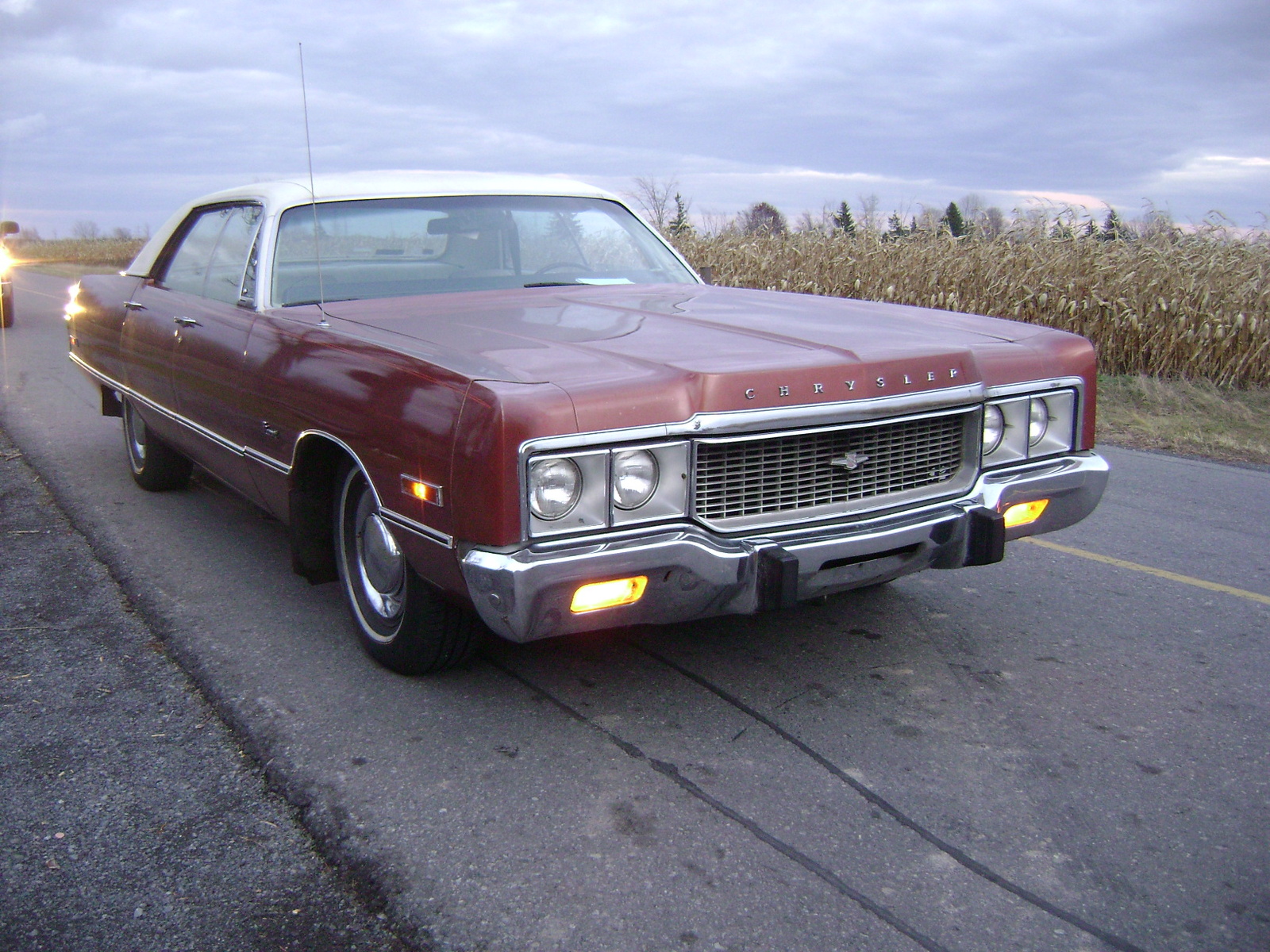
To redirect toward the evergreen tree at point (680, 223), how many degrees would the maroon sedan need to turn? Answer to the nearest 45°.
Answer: approximately 135° to its left

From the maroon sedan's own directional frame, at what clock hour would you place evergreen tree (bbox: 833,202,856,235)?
The evergreen tree is roughly at 8 o'clock from the maroon sedan.

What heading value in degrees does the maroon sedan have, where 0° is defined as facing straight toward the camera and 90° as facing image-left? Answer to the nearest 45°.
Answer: approximately 315°

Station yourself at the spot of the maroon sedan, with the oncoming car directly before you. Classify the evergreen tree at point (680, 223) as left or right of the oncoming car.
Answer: right

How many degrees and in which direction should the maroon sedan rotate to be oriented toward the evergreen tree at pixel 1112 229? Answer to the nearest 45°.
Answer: approximately 90° to its left

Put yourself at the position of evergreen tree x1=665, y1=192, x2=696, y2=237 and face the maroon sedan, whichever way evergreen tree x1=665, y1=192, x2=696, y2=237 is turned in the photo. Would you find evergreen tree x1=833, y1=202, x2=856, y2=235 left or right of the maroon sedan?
left

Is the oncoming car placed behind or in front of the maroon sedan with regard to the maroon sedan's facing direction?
behind
